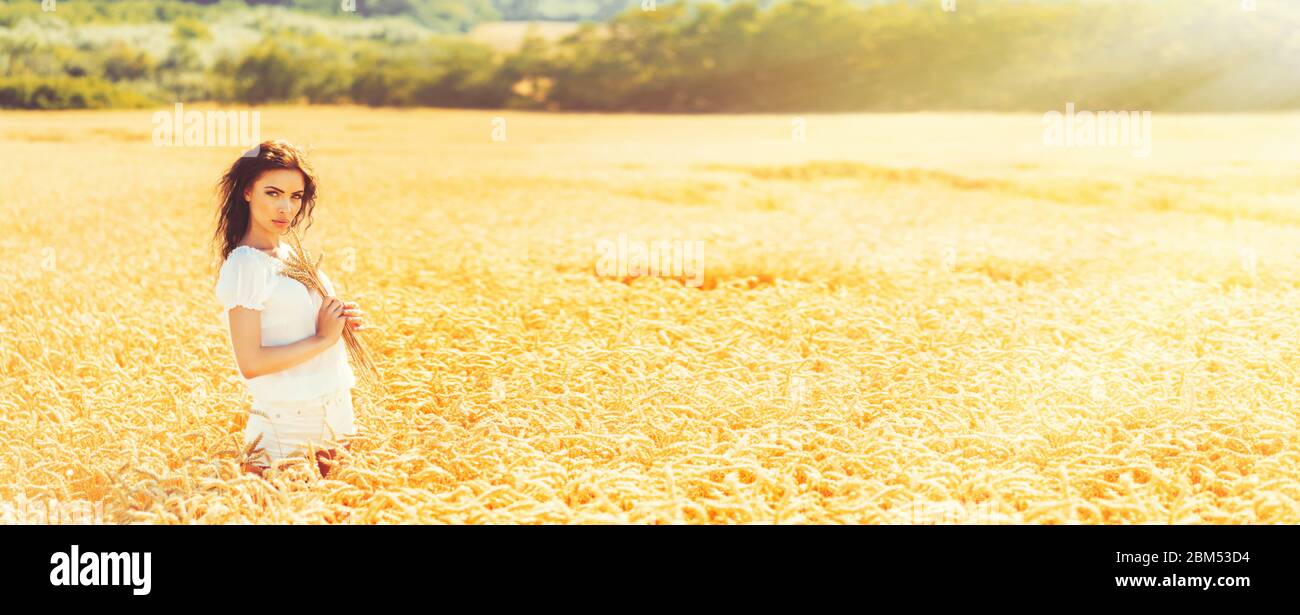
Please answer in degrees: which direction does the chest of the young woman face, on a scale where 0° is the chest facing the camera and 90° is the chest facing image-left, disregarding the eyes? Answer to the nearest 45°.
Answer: approximately 315°
